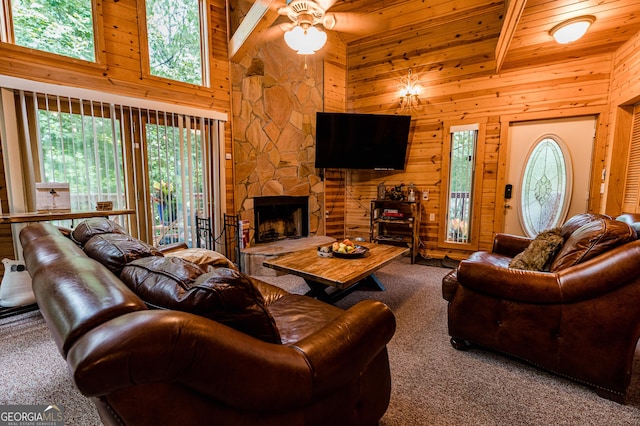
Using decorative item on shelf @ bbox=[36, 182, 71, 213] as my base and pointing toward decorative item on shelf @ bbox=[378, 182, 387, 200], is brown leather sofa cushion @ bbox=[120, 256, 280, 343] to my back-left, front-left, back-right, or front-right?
front-right

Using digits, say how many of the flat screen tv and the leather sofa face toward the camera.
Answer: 1

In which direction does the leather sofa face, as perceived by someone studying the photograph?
facing away from the viewer and to the right of the viewer

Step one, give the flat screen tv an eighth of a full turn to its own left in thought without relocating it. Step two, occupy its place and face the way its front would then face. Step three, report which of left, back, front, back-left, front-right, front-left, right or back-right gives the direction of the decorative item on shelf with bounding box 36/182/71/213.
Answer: right

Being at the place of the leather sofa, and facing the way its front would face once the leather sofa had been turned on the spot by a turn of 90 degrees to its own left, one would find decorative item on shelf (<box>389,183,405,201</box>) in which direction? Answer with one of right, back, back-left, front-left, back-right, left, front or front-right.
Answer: right

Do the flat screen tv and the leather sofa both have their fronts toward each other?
yes

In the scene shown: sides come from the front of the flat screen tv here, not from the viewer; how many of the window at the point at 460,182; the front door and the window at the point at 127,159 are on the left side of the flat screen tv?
2

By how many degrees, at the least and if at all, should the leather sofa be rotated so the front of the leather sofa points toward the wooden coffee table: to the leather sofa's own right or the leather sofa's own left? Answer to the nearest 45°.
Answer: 0° — it already faces it

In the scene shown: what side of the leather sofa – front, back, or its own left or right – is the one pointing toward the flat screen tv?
front

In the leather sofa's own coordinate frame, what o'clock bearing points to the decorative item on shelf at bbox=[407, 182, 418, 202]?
The decorative item on shelf is roughly at 12 o'clock from the leather sofa.

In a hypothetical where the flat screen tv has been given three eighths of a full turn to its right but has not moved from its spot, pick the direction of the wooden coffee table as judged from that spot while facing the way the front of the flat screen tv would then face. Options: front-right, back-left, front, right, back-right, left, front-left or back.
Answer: back-left

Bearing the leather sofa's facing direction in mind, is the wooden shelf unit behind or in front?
in front

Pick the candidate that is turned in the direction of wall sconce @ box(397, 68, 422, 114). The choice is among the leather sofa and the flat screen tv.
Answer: the leather sofa

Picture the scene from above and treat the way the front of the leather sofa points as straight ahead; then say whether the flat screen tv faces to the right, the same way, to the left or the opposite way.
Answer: the opposite way

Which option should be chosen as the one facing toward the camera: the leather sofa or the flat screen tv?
the flat screen tv

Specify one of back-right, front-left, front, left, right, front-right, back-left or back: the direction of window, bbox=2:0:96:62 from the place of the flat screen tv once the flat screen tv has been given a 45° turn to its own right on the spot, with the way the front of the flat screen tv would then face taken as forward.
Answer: front

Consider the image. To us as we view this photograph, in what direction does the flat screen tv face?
facing the viewer

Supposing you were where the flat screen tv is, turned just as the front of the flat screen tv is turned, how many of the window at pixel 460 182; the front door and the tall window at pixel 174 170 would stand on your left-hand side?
2
